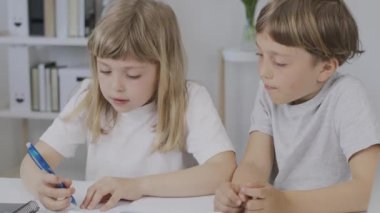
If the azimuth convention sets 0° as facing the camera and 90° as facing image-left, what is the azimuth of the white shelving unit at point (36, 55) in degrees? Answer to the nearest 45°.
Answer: approximately 0°

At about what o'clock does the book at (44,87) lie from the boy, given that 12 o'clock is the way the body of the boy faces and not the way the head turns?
The book is roughly at 3 o'clock from the boy.

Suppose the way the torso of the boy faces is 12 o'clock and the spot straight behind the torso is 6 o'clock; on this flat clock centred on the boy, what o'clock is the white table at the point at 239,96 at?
The white table is roughly at 4 o'clock from the boy.

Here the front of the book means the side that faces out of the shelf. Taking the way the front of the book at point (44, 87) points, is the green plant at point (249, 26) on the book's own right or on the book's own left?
on the book's own left

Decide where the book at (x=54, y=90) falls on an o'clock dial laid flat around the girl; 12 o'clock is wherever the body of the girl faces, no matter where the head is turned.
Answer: The book is roughly at 4 o'clock from the girl.

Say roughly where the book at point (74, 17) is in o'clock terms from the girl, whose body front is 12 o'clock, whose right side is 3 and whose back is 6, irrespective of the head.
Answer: The book is roughly at 4 o'clock from the girl.
